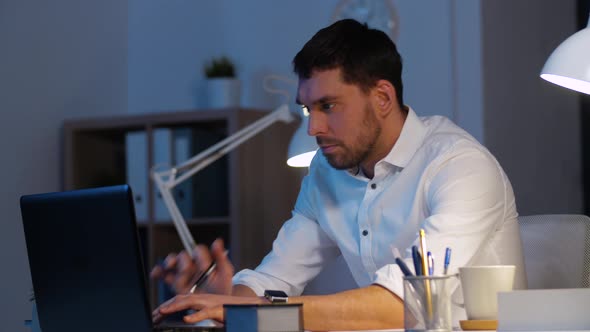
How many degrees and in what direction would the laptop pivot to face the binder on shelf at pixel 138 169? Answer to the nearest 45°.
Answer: approximately 45° to its left

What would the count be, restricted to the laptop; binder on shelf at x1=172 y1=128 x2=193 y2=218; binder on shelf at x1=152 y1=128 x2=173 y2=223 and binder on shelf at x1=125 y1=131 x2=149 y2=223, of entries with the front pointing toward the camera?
3

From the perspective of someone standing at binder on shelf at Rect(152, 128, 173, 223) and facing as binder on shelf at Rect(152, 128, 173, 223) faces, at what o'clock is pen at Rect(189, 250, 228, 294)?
The pen is roughly at 12 o'clock from the binder on shelf.

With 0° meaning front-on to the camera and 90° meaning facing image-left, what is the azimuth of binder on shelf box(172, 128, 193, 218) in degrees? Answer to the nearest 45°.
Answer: approximately 0°

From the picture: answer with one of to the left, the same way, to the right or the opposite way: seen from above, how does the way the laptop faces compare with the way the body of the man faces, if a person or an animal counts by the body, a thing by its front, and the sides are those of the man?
the opposite way

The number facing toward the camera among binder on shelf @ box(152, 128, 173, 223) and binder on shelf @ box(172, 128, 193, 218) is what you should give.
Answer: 2

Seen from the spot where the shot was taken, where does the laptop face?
facing away from the viewer and to the right of the viewer

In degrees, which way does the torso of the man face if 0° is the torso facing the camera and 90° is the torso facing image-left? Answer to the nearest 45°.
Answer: approximately 45°

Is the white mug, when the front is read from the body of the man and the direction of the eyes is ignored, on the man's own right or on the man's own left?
on the man's own left

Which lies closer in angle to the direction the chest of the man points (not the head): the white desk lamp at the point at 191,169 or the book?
the book

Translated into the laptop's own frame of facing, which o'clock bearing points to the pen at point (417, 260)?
The pen is roughly at 2 o'clock from the laptop.
